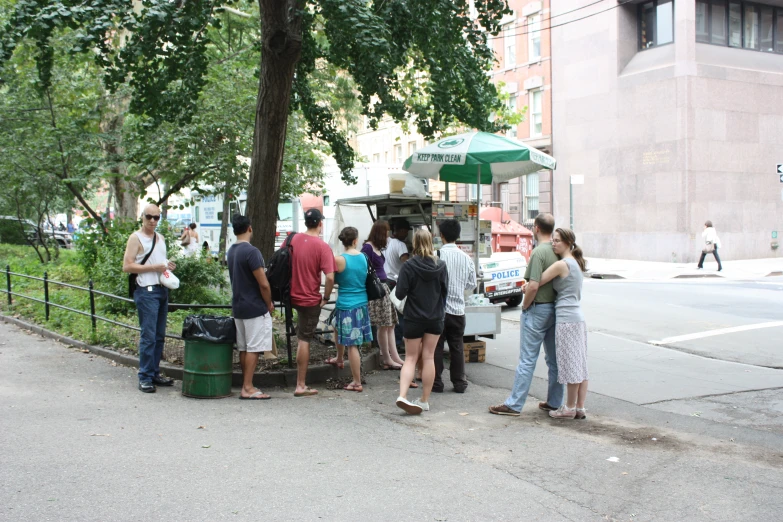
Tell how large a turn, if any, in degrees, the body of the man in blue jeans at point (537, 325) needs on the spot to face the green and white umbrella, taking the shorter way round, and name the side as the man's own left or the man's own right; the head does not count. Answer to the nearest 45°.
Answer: approximately 45° to the man's own right

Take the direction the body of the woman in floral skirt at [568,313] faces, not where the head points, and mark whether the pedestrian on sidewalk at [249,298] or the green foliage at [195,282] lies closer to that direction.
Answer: the pedestrian on sidewalk

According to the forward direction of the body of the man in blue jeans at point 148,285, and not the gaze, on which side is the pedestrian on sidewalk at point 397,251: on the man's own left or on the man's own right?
on the man's own left

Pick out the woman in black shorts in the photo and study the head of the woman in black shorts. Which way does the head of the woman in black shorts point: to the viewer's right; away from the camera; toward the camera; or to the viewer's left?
away from the camera

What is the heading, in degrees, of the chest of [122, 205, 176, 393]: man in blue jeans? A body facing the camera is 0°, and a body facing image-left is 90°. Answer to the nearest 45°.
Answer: approximately 315°

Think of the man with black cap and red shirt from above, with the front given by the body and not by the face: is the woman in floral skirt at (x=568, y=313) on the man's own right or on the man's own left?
on the man's own right

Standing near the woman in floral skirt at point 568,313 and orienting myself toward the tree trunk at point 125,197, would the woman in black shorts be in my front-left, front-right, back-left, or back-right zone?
front-left

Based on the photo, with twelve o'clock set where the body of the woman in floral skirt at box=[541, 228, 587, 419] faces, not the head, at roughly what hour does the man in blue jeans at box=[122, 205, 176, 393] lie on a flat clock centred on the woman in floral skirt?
The man in blue jeans is roughly at 12 o'clock from the woman in floral skirt.

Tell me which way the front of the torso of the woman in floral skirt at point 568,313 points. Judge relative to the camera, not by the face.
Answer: to the viewer's left

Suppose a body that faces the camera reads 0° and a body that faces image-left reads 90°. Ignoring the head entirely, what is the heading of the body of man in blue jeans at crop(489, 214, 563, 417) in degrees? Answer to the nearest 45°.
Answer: approximately 135°
